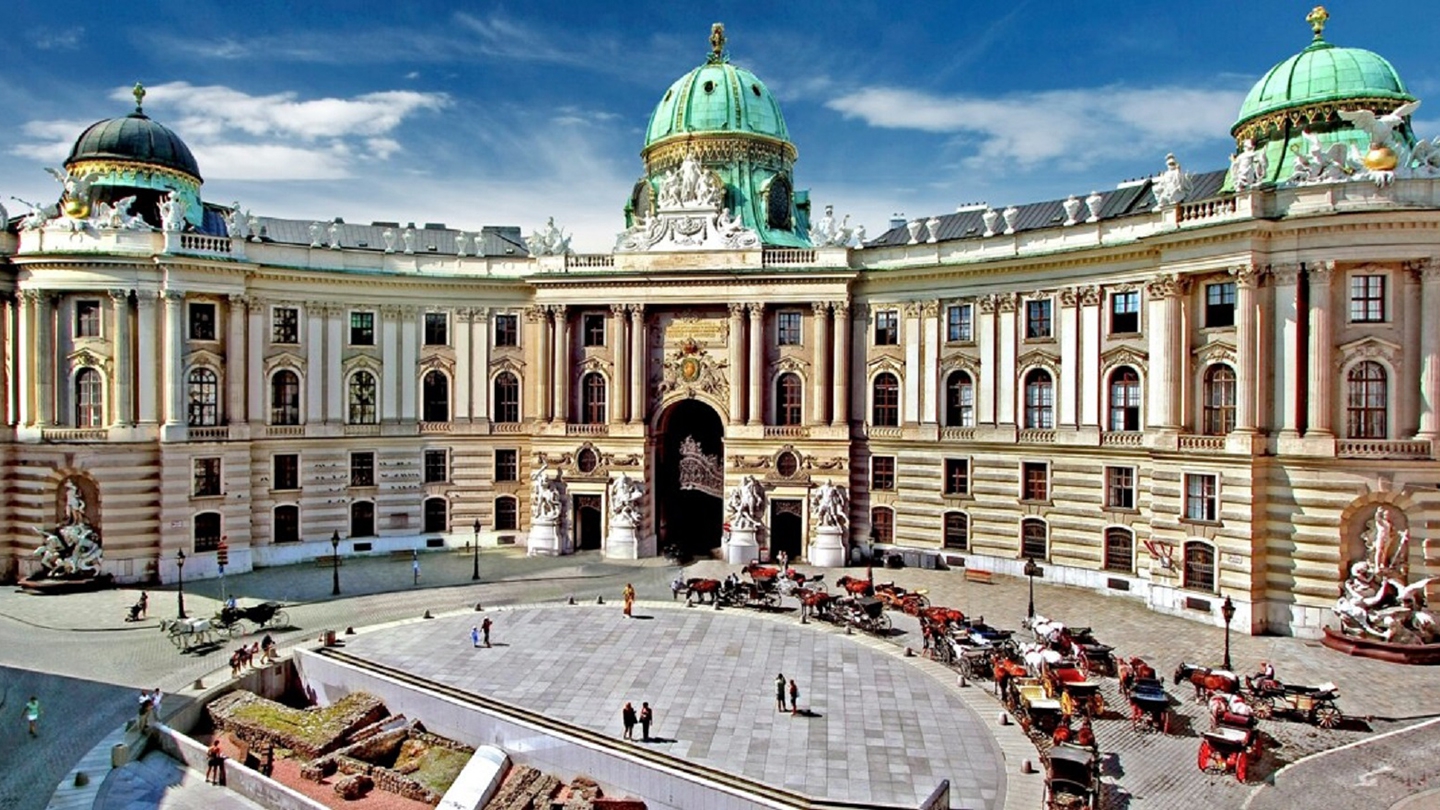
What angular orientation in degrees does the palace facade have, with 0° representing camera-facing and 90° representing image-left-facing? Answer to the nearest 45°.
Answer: approximately 0°
